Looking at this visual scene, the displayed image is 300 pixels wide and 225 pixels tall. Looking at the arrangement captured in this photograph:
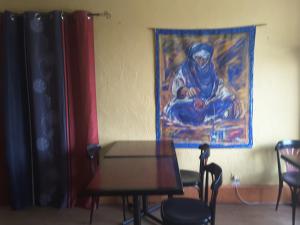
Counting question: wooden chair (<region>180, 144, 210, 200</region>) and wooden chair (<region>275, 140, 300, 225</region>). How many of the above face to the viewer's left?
1

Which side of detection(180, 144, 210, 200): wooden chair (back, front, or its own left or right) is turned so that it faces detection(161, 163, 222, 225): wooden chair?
left

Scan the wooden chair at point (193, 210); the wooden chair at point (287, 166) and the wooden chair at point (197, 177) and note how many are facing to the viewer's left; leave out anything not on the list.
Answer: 2

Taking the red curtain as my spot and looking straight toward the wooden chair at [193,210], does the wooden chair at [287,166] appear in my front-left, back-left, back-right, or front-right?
front-left

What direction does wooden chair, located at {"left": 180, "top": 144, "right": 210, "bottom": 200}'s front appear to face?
to the viewer's left

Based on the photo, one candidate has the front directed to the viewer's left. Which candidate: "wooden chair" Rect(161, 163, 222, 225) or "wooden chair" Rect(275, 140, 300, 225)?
"wooden chair" Rect(161, 163, 222, 225)

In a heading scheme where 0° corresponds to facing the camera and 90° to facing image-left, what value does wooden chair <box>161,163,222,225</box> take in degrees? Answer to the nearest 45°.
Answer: approximately 90°

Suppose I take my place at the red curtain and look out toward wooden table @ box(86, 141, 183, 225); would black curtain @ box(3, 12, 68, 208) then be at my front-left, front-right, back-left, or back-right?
back-right

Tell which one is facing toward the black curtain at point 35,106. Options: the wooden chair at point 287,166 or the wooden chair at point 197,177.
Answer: the wooden chair at point 197,177

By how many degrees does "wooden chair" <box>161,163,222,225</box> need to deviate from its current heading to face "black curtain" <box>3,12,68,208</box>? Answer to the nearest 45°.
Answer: approximately 45° to its right

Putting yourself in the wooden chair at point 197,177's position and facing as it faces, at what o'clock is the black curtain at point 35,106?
The black curtain is roughly at 12 o'clock from the wooden chair.

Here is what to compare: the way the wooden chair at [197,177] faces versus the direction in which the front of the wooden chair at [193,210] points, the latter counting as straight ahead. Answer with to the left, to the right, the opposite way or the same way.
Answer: the same way

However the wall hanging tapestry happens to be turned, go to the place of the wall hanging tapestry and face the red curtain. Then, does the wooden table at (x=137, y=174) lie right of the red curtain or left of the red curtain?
left
